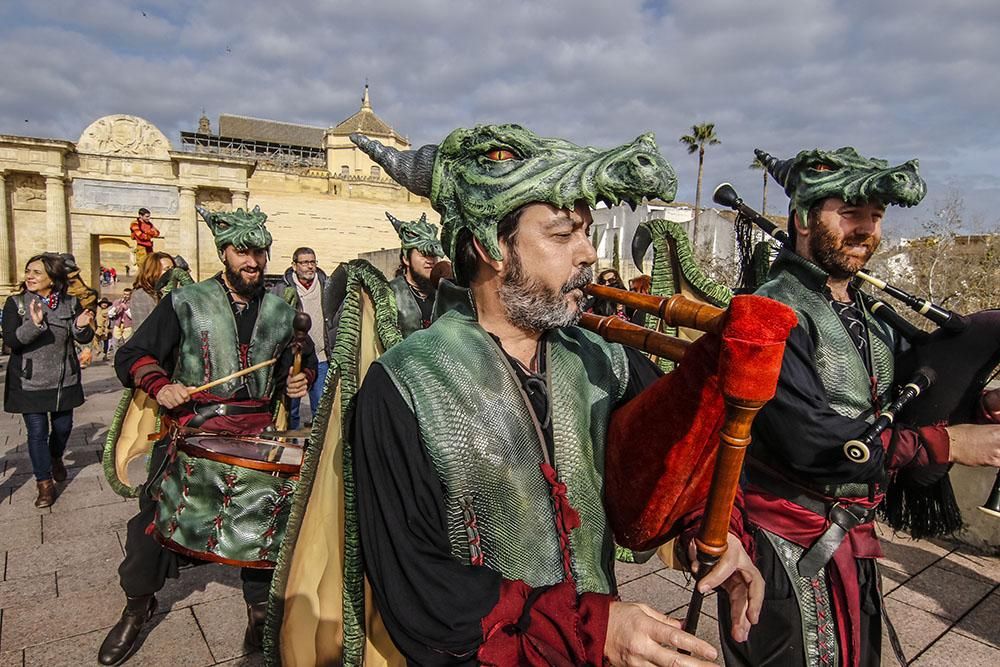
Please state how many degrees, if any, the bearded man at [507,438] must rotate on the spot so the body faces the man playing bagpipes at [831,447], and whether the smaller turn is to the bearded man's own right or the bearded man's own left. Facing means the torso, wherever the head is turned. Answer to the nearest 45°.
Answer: approximately 90° to the bearded man's own left

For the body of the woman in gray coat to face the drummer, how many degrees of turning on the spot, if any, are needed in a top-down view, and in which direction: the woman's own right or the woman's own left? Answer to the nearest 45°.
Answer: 0° — they already face them

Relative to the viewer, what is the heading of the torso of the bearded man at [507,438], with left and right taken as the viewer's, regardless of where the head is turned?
facing the viewer and to the right of the viewer

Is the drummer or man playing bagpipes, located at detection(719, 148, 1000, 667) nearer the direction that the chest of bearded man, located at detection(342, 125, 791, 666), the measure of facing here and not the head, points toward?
the man playing bagpipes

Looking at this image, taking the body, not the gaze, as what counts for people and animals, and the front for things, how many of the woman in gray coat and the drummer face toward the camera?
2

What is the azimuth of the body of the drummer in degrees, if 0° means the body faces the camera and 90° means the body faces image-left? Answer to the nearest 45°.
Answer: approximately 0°

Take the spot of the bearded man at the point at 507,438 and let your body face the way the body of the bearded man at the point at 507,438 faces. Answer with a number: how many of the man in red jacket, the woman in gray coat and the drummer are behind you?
3

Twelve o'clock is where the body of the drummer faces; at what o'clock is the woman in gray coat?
The woman in gray coat is roughly at 5 o'clock from the drummer.

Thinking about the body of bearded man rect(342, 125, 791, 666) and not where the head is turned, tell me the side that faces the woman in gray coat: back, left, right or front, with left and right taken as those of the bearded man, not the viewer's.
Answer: back

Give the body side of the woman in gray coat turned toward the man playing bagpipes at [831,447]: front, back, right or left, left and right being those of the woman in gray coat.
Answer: front

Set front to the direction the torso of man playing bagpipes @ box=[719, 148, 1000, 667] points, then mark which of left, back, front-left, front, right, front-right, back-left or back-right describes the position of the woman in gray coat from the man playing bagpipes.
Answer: back-right
